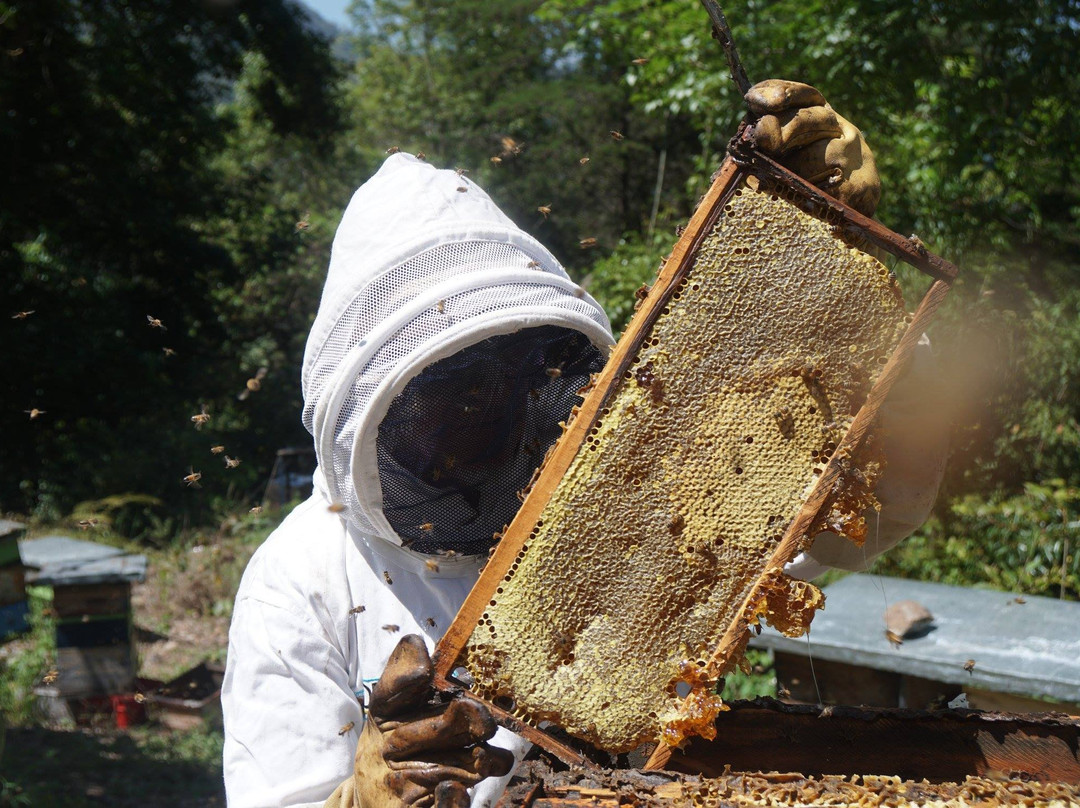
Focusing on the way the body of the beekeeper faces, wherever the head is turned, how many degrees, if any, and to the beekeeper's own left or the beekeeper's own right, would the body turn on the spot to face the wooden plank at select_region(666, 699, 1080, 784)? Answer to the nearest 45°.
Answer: approximately 45° to the beekeeper's own left
